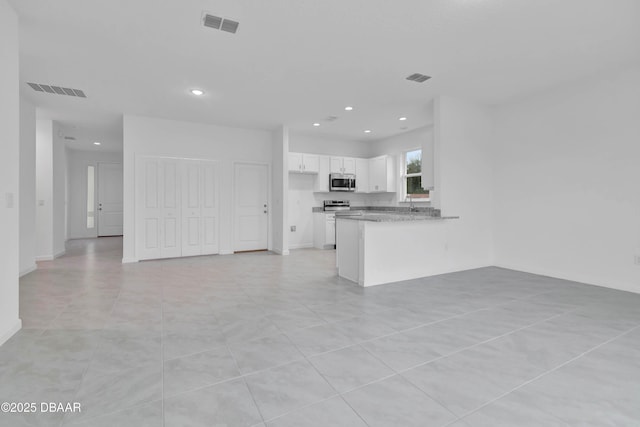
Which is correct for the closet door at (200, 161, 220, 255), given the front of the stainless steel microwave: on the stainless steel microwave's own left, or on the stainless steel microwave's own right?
on the stainless steel microwave's own right

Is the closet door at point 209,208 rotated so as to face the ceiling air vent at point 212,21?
yes

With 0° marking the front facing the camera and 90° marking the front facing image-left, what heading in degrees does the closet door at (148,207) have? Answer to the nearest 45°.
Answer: approximately 0°

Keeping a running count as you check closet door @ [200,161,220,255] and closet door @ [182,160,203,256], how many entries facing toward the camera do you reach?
2

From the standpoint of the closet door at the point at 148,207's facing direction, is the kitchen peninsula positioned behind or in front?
in front

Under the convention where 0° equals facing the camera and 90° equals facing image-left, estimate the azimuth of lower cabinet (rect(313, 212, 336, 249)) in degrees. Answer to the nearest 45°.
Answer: approximately 315°

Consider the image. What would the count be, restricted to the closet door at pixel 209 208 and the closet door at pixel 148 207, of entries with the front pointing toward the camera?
2

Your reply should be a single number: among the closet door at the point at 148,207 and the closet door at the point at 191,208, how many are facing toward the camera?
2

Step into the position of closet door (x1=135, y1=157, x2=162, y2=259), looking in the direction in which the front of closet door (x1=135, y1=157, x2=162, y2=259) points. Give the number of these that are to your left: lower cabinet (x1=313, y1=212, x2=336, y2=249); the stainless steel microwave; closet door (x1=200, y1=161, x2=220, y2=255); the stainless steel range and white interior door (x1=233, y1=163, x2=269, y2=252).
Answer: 5

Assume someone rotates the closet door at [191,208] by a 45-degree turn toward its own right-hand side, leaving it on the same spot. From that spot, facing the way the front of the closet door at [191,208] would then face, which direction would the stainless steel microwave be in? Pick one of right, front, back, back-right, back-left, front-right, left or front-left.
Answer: back-left

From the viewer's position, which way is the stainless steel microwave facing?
facing the viewer and to the right of the viewer
